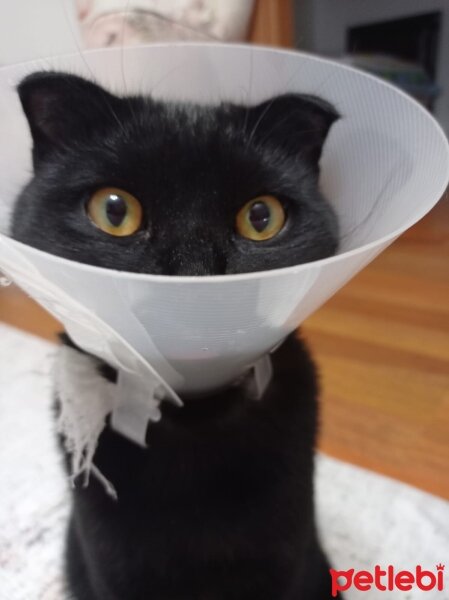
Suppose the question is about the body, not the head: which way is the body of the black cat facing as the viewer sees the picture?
toward the camera
